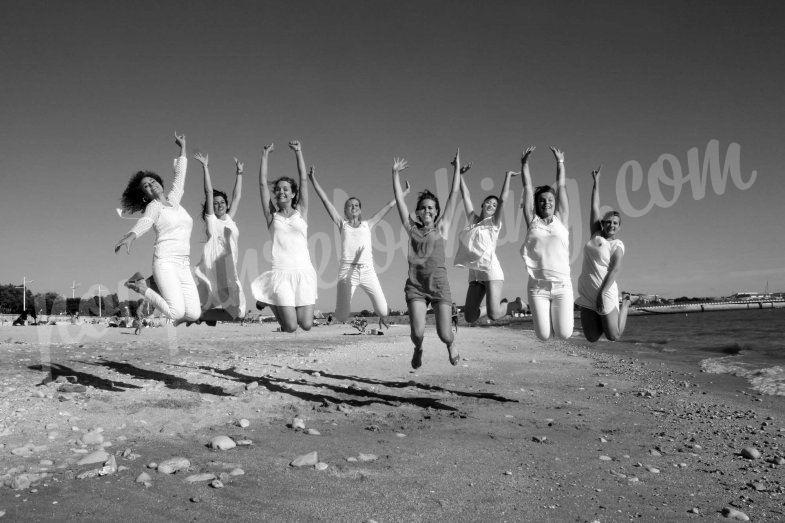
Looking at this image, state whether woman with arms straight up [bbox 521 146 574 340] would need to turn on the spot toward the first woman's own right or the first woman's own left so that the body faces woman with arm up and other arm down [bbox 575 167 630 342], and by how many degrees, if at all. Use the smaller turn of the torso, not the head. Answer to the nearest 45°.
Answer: approximately 90° to the first woman's own left

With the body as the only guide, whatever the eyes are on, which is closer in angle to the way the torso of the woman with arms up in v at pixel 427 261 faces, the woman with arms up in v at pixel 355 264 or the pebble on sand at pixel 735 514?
the pebble on sand

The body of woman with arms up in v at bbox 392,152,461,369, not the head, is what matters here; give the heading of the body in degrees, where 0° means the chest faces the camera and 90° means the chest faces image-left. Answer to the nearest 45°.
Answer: approximately 0°

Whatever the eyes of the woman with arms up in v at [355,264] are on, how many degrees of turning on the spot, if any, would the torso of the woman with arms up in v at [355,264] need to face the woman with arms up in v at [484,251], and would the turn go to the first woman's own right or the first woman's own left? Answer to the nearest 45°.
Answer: approximately 90° to the first woman's own left
